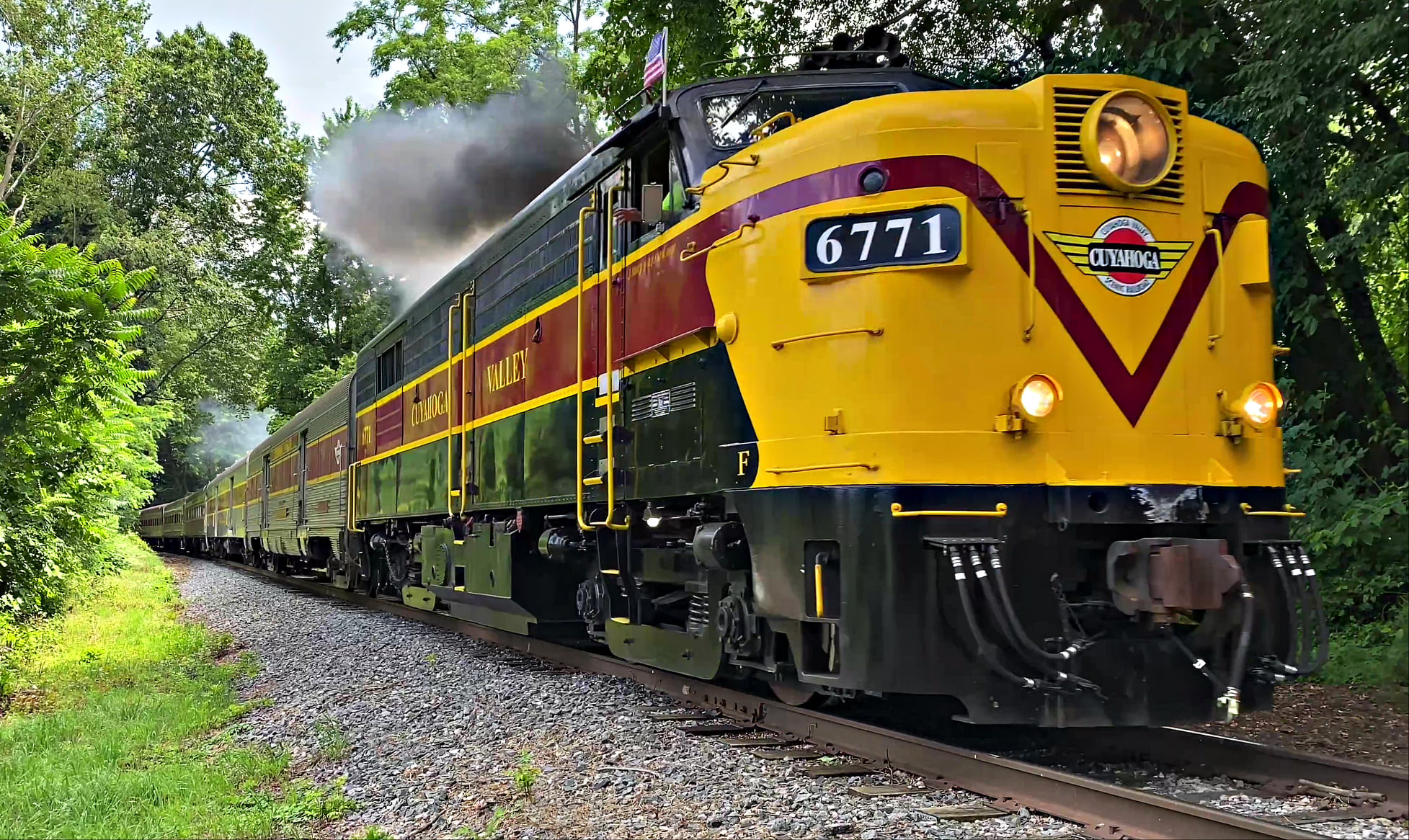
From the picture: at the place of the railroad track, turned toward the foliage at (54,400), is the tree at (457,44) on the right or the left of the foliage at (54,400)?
right

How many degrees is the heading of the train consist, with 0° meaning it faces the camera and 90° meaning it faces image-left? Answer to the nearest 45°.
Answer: approximately 315°

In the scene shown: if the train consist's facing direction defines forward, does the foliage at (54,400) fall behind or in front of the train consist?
behind

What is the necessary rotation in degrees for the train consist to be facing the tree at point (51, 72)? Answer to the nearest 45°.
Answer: approximately 180°

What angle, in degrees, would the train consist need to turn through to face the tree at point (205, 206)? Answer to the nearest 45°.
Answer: approximately 180°

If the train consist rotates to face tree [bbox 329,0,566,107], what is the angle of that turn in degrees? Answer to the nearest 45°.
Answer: approximately 135° to its left
